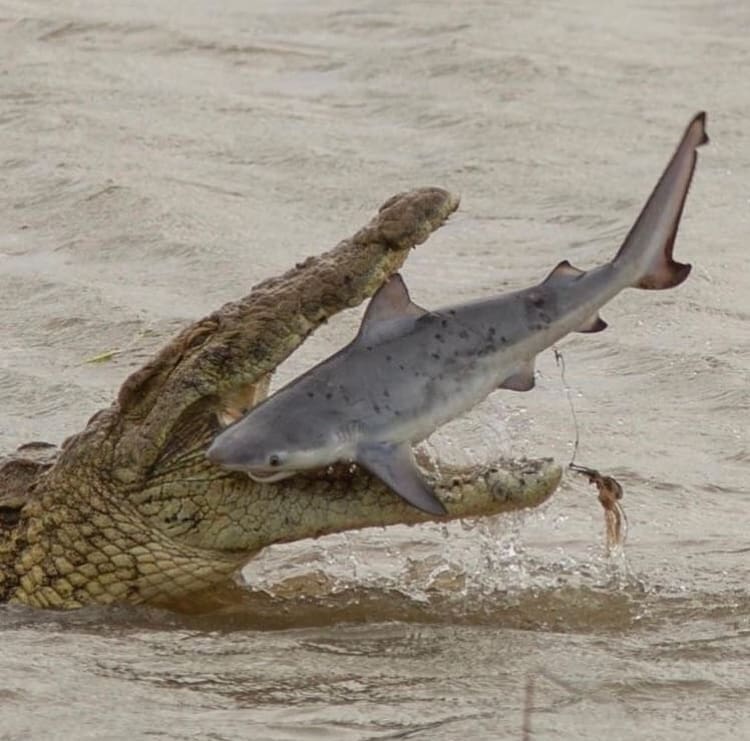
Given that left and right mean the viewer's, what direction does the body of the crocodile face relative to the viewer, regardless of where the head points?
facing to the right of the viewer
